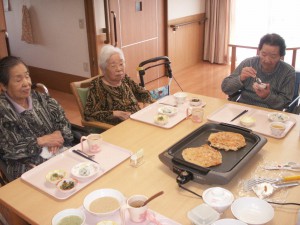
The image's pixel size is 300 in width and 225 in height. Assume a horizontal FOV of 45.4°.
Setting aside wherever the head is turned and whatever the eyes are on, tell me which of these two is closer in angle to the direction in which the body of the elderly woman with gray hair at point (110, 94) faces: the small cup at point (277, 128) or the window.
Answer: the small cup

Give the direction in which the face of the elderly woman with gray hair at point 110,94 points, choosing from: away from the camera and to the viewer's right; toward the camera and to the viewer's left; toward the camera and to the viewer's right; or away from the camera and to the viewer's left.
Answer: toward the camera and to the viewer's right

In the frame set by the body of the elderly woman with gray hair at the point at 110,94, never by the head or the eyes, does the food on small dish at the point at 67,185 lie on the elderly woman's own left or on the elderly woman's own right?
on the elderly woman's own right

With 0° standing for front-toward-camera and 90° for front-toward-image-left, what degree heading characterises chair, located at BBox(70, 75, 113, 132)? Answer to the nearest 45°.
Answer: approximately 315°

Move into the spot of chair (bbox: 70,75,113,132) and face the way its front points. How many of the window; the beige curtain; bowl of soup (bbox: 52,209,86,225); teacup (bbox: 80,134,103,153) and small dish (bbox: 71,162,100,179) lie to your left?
2

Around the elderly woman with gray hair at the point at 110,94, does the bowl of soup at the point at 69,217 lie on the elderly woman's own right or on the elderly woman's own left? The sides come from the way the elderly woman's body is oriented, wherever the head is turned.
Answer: on the elderly woman's own right

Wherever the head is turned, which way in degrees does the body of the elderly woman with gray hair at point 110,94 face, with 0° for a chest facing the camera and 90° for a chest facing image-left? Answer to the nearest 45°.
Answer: approximately 315°

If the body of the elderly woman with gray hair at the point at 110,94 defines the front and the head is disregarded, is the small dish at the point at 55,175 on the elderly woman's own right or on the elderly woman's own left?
on the elderly woman's own right
